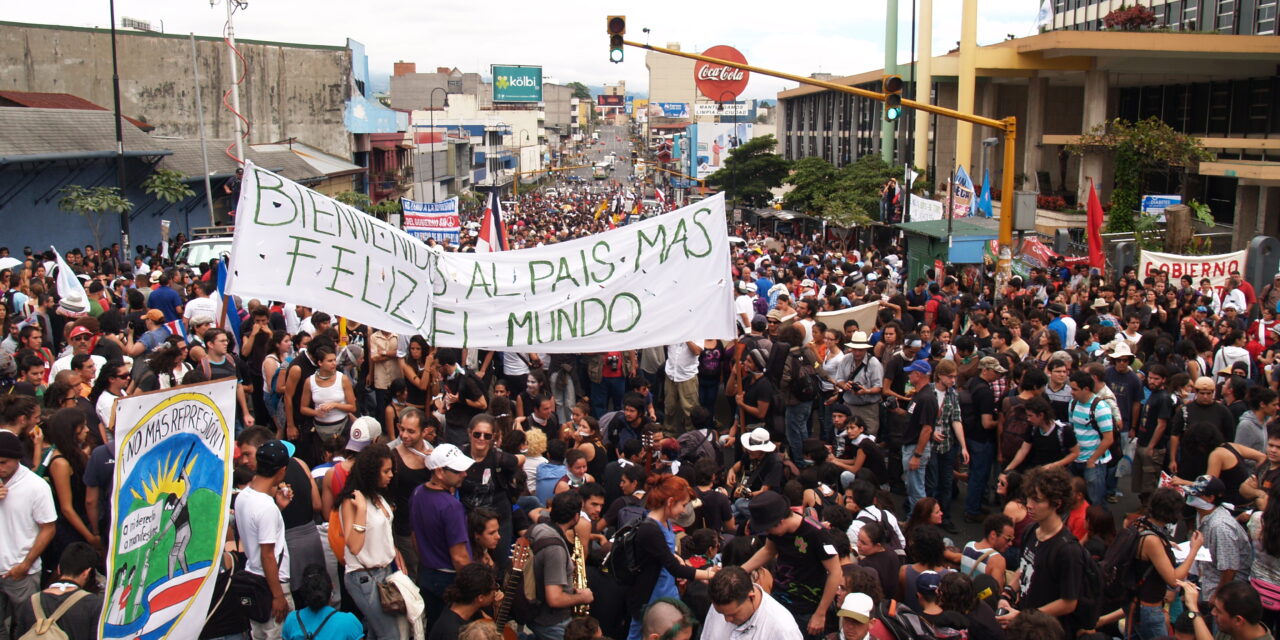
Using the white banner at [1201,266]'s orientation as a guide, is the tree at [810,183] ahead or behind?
behind

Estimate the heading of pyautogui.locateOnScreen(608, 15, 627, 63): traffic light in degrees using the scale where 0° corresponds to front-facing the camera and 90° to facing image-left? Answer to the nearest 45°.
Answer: approximately 0°

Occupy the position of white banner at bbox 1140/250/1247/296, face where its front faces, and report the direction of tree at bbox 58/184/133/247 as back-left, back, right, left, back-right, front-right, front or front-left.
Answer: right

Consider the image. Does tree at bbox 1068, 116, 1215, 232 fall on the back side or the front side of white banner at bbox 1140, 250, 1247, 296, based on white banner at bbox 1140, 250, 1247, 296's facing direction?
on the back side

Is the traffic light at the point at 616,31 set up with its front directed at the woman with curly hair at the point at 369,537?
yes

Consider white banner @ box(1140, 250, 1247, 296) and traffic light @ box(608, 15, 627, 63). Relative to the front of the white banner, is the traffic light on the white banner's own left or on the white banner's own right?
on the white banner's own right

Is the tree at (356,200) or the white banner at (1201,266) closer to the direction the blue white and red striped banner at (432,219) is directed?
the white banner

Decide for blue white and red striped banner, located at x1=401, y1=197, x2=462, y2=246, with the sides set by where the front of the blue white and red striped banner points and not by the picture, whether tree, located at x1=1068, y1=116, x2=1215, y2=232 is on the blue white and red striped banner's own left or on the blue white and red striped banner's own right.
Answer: on the blue white and red striped banner's own left

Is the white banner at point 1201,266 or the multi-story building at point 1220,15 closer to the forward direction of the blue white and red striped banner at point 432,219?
the white banner
